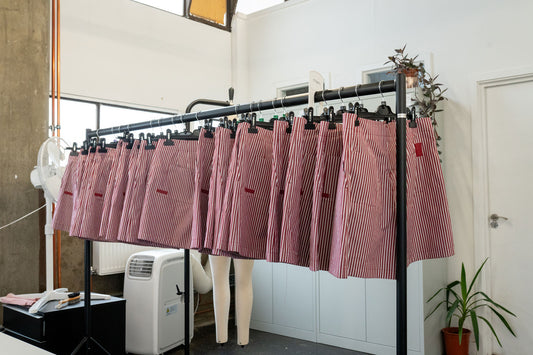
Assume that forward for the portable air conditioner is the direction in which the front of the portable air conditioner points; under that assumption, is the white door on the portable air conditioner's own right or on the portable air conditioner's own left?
on the portable air conditioner's own left

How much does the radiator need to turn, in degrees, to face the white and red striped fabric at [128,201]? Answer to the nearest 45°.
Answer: approximately 45° to its right

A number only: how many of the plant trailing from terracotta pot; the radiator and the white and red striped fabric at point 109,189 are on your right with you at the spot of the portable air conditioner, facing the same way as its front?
1

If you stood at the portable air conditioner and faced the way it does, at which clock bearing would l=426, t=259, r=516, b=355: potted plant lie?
The potted plant is roughly at 8 o'clock from the portable air conditioner.

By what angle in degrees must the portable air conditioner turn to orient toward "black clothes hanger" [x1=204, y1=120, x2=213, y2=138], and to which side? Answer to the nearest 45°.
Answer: approximately 45° to its left

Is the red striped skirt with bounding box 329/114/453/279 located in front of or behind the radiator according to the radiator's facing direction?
in front

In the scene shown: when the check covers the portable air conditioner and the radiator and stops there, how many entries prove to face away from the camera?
0

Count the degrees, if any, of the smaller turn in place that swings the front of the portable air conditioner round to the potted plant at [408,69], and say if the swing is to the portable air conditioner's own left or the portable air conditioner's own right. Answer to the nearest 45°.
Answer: approximately 135° to the portable air conditioner's own left

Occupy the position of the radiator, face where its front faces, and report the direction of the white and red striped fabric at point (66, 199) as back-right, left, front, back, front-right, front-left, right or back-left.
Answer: front-right

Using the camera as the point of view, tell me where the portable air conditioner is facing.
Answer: facing the viewer and to the left of the viewer
